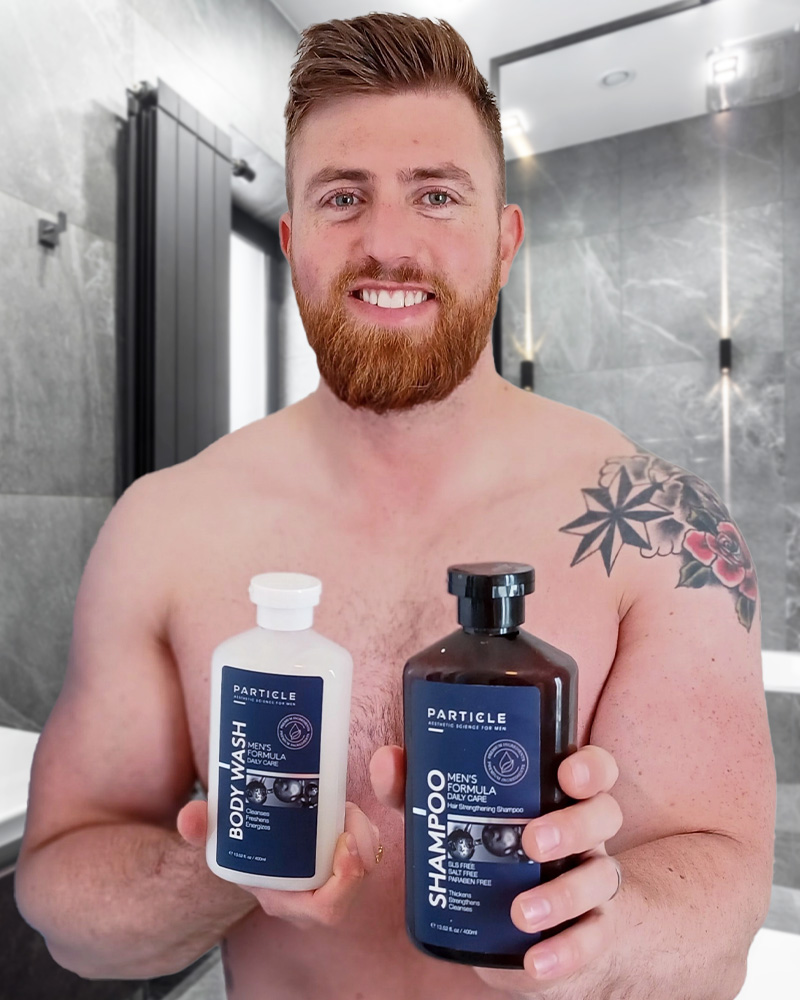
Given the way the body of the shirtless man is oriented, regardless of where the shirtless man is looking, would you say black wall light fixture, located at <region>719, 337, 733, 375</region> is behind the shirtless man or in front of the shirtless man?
behind

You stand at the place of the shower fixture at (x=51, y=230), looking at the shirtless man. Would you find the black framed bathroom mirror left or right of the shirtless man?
left

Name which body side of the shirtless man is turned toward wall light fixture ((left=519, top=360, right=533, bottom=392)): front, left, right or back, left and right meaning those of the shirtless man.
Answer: back

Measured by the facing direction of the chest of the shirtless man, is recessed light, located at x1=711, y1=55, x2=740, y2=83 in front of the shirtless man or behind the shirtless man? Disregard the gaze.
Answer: behind

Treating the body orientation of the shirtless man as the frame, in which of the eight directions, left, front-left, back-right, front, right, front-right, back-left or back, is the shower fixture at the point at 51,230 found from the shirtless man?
back-right

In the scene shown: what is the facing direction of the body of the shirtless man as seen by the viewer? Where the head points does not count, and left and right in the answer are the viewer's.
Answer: facing the viewer
